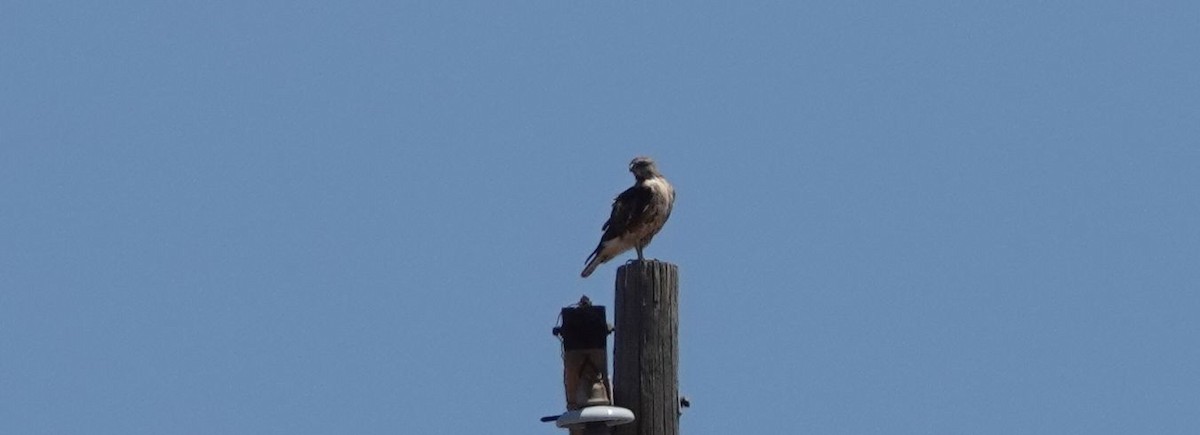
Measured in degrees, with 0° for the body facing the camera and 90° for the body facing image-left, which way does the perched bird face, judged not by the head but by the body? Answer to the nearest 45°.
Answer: approximately 270°
